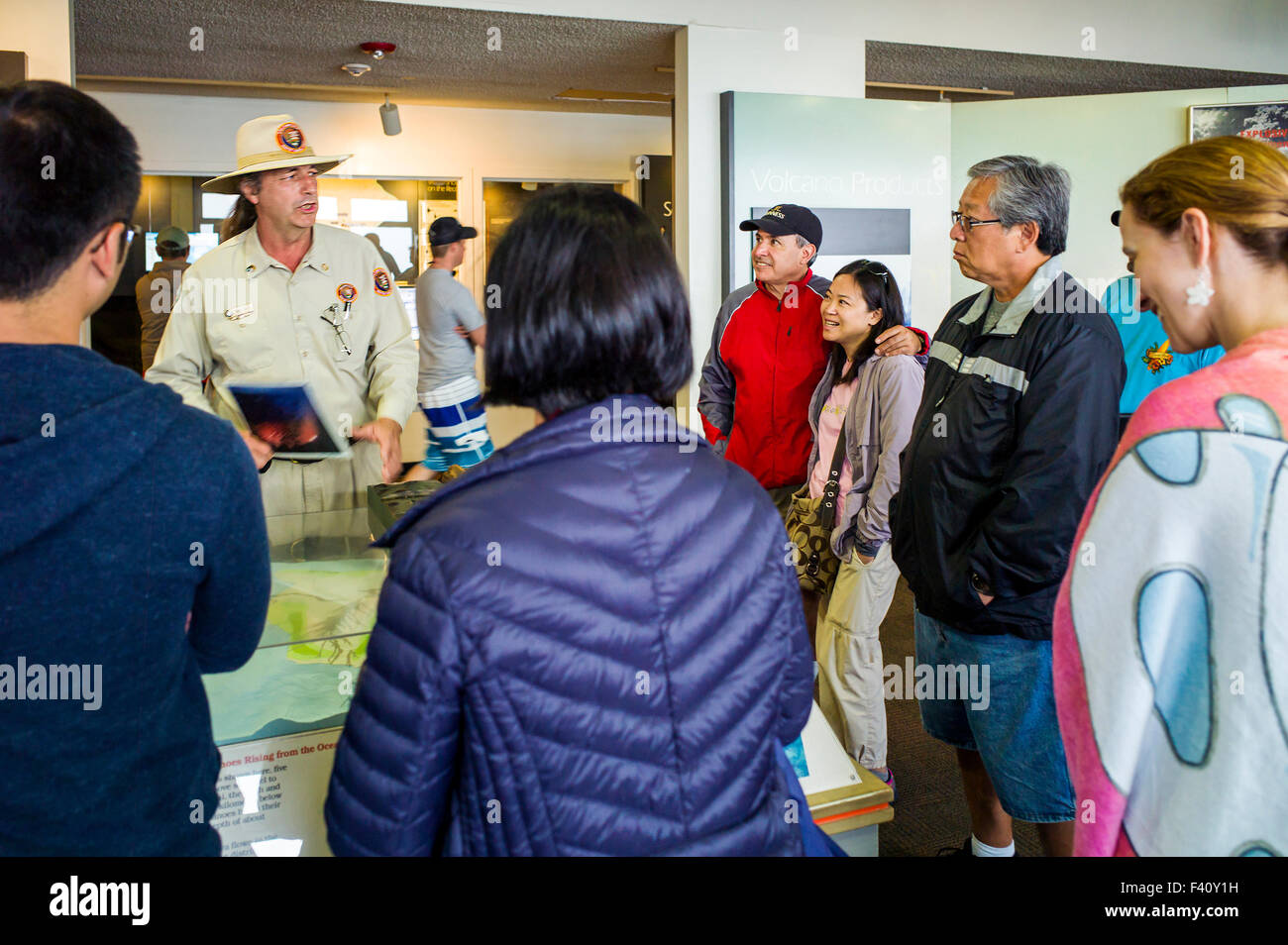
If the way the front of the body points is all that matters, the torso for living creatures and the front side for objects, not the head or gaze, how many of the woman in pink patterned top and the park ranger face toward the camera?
1

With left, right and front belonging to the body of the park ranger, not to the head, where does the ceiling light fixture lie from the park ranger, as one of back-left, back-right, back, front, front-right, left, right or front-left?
back

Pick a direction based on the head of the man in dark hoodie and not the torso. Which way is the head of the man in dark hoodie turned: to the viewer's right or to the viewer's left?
to the viewer's right

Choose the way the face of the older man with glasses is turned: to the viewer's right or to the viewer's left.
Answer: to the viewer's left

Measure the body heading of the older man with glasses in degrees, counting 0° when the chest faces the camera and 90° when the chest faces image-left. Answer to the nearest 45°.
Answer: approximately 45°

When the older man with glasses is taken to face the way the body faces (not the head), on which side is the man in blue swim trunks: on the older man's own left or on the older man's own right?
on the older man's own right

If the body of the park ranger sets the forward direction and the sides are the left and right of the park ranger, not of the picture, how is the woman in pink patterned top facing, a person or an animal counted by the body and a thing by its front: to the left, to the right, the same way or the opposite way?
the opposite way

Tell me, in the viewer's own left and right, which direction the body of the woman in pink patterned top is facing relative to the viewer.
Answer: facing away from the viewer and to the left of the viewer

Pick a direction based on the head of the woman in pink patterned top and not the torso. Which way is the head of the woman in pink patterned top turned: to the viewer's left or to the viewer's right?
to the viewer's left
